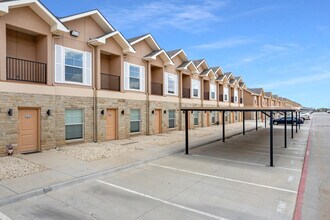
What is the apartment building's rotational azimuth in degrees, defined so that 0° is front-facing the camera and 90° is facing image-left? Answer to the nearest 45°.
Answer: approximately 315°
